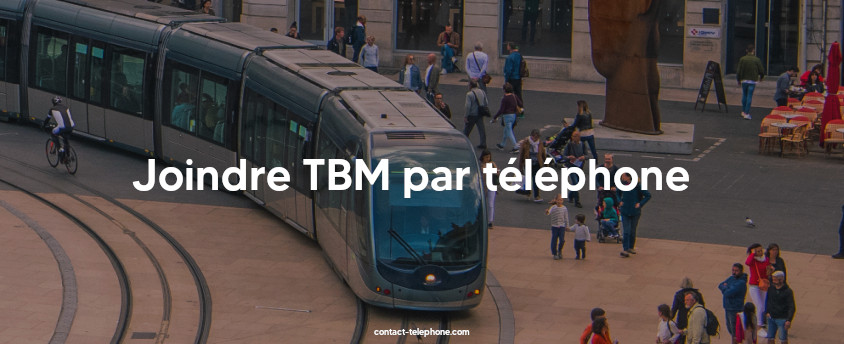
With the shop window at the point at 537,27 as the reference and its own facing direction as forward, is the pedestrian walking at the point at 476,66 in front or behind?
in front

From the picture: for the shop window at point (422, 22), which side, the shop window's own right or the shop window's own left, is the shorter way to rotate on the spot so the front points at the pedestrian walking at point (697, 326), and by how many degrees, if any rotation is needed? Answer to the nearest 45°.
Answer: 0° — it already faces them

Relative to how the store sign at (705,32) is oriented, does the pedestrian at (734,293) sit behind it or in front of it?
in front

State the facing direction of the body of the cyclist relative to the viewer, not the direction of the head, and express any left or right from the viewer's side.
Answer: facing away from the viewer and to the left of the viewer

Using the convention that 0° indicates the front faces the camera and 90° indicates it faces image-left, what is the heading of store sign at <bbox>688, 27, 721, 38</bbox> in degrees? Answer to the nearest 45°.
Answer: approximately 0°

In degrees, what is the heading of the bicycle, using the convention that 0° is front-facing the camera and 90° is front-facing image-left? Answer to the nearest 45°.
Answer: approximately 135°

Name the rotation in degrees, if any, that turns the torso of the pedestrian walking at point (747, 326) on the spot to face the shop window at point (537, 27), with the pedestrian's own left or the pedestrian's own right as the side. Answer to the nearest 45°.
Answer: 0° — they already face it

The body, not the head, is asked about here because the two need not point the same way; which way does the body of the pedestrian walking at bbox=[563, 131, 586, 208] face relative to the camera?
toward the camera

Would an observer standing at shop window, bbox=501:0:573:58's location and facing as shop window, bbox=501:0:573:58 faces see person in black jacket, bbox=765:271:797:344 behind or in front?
in front

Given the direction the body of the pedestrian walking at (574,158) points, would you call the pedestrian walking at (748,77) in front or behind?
behind

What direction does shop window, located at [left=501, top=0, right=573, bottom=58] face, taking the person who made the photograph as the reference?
facing the viewer
